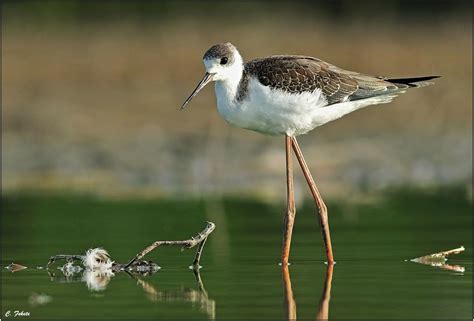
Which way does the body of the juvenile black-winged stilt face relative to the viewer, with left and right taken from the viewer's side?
facing to the left of the viewer

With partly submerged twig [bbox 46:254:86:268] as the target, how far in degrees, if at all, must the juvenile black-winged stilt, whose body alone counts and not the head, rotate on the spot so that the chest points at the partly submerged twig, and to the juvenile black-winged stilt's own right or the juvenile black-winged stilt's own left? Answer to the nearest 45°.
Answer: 0° — it already faces it

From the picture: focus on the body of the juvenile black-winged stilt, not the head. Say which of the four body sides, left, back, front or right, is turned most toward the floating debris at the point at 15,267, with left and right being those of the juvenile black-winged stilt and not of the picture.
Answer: front

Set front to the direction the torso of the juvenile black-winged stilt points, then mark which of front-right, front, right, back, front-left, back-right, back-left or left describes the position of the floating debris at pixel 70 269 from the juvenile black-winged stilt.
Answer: front

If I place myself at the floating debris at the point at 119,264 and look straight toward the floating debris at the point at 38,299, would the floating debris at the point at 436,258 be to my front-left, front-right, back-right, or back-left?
back-left

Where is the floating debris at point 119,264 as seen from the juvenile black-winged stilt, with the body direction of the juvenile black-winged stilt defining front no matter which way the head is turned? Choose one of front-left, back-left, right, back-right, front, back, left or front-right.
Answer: front

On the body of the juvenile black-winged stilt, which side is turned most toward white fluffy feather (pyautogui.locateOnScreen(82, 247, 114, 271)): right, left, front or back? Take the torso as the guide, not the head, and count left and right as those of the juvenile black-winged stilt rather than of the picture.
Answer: front

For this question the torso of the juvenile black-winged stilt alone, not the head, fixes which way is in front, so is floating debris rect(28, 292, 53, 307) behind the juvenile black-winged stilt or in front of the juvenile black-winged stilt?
in front
